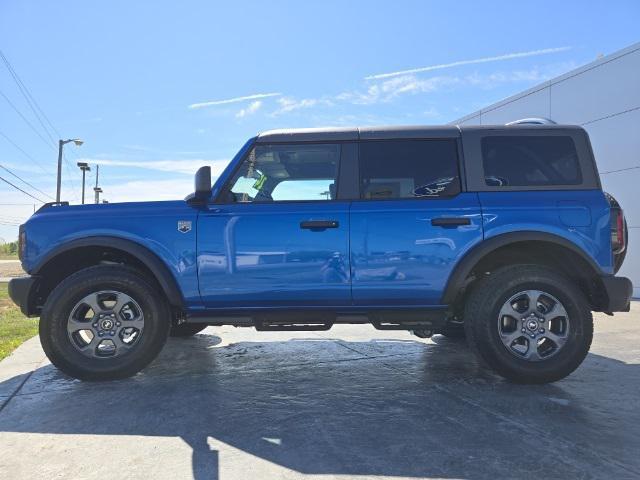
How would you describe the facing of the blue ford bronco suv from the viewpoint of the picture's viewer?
facing to the left of the viewer

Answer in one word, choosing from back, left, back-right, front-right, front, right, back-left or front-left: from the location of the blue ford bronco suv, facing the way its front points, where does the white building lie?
back-right
